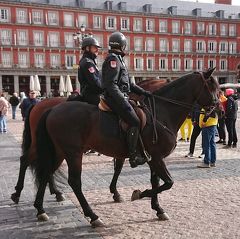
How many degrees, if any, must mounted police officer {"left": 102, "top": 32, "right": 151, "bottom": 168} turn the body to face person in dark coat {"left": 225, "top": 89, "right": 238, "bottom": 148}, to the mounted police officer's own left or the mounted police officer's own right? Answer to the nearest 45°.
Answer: approximately 45° to the mounted police officer's own left

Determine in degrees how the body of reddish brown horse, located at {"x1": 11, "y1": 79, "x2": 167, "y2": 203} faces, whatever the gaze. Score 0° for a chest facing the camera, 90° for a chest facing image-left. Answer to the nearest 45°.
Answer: approximately 270°

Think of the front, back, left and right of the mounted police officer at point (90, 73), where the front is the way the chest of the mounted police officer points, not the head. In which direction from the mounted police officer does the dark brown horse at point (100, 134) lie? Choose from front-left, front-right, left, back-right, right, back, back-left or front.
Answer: right

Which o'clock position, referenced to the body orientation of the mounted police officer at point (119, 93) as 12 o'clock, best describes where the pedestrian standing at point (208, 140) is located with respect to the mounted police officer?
The pedestrian standing is roughly at 10 o'clock from the mounted police officer.

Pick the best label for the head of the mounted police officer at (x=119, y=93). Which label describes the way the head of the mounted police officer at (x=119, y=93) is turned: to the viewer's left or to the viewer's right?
to the viewer's right

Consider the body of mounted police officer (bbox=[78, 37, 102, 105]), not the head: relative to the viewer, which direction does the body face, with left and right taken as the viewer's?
facing to the right of the viewer

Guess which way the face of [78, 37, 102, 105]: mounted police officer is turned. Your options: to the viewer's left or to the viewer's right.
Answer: to the viewer's right

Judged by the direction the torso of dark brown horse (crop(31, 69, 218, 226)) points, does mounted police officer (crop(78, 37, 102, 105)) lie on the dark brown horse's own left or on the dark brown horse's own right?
on the dark brown horse's own left

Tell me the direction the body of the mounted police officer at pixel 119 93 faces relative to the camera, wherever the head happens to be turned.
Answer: to the viewer's right

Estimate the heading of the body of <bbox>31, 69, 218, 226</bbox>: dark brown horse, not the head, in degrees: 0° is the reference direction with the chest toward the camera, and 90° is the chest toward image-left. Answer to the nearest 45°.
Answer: approximately 270°

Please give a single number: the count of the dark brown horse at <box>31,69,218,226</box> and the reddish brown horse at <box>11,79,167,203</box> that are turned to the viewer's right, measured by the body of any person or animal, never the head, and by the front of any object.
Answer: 2
